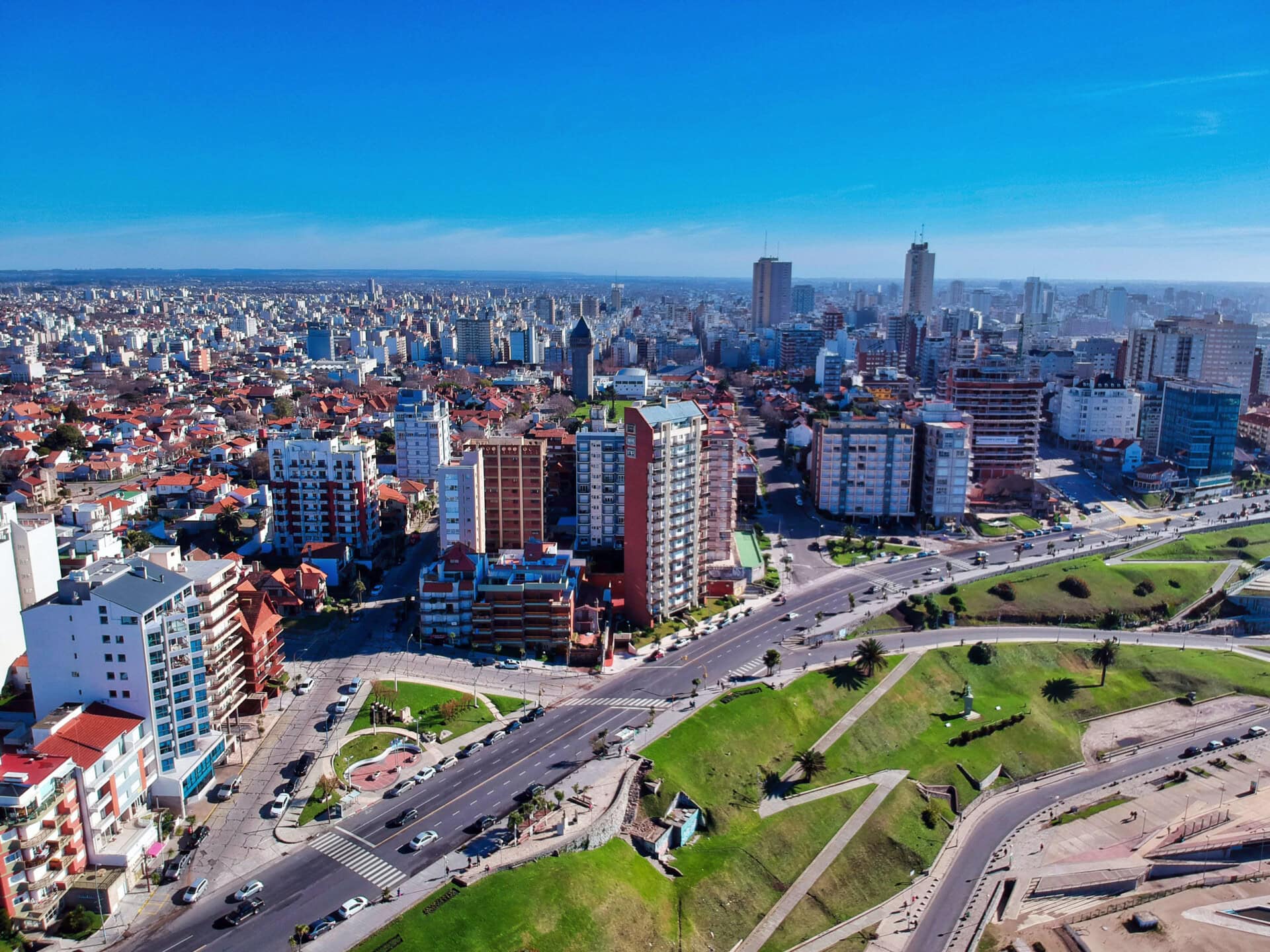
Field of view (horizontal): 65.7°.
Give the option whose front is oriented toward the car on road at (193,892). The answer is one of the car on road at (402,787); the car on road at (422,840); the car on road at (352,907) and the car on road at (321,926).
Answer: the car on road at (402,787)

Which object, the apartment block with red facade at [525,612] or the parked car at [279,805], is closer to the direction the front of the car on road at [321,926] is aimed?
the apartment block with red facade

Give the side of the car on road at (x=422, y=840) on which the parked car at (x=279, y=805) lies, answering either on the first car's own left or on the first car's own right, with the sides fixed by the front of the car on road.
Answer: on the first car's own left

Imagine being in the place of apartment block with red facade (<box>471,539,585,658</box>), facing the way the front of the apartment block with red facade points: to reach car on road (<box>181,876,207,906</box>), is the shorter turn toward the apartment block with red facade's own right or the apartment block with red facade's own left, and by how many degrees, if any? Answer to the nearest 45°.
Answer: approximately 45° to the apartment block with red facade's own right

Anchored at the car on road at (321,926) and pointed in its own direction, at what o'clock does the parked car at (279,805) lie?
The parked car is roughly at 10 o'clock from the car on road.

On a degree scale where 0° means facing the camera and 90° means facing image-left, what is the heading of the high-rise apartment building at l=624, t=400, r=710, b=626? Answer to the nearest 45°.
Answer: approximately 315°

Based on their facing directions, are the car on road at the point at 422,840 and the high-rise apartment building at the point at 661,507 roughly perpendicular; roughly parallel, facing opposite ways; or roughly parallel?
roughly perpendicular

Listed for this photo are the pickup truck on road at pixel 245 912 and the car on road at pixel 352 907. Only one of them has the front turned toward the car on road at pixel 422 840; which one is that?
the car on road at pixel 352 907

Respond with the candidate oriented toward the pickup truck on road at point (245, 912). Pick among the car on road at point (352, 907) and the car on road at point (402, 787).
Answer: the car on road at point (402, 787)
